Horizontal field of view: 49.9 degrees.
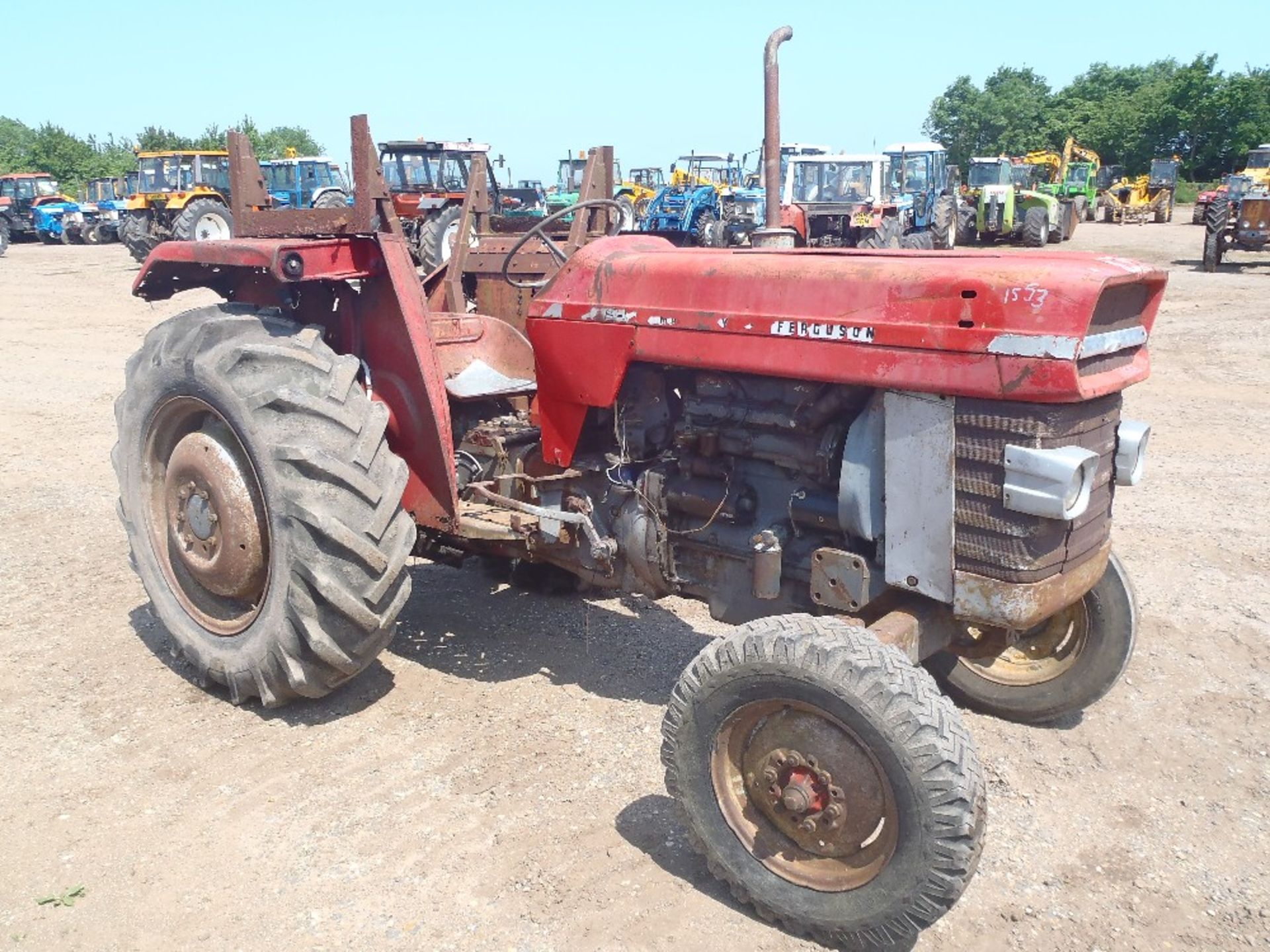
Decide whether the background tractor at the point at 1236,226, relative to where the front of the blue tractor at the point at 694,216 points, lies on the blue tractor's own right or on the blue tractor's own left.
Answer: on the blue tractor's own left

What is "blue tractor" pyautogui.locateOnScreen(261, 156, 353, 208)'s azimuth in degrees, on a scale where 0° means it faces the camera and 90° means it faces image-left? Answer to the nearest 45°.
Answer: approximately 45°

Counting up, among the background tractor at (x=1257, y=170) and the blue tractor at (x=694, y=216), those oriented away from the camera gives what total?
0

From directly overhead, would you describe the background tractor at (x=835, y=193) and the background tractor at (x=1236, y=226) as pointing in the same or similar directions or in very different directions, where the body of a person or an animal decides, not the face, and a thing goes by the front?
very different directions

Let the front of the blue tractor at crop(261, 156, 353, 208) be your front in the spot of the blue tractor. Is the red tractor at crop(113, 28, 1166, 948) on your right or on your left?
on your left

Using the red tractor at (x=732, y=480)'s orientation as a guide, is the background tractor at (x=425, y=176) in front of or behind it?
behind

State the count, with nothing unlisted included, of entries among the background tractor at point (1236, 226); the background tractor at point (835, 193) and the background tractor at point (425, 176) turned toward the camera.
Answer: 1
